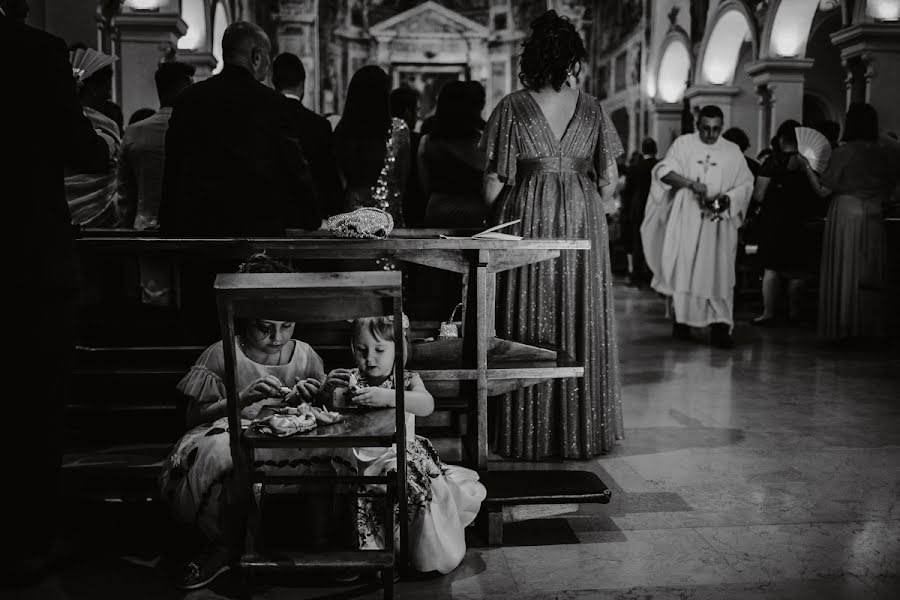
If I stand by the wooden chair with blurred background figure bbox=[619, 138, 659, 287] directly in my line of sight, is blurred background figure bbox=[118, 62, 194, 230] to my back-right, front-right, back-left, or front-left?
front-left

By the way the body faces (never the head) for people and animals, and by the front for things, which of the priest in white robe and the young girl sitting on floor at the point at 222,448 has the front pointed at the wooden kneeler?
the priest in white robe

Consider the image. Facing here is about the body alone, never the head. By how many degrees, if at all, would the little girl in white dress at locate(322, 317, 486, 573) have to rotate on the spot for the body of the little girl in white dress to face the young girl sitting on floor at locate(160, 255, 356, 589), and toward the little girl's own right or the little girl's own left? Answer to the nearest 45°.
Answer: approximately 45° to the little girl's own right

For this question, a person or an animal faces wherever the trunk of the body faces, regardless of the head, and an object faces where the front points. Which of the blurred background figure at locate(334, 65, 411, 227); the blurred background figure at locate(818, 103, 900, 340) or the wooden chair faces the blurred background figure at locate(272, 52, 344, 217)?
the wooden chair

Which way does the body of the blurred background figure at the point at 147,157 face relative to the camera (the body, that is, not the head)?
away from the camera

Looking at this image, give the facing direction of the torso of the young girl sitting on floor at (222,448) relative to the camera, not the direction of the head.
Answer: toward the camera

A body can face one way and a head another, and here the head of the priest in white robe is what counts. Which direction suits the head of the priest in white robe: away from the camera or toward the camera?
toward the camera

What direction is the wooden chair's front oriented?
away from the camera

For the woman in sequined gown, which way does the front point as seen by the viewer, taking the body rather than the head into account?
away from the camera

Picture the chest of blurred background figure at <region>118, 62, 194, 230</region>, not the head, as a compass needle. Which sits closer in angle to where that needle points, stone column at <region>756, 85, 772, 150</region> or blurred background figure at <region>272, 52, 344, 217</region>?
the stone column

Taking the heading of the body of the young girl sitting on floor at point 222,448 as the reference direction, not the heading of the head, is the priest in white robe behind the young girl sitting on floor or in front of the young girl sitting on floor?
behind

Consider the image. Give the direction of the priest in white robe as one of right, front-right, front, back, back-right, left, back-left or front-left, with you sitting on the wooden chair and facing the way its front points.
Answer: front-right

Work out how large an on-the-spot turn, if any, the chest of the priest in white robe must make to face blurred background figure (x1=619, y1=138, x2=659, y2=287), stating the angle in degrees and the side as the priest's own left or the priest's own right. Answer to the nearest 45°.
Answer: approximately 180°

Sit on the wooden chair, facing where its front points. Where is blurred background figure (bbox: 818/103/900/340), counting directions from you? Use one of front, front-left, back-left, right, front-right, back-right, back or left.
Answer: front-right

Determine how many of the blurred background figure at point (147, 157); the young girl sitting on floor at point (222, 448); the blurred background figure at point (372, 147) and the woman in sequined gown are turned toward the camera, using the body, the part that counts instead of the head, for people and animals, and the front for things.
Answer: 1

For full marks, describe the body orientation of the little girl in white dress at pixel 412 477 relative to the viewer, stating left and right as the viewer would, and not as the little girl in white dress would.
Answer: facing the viewer and to the left of the viewer

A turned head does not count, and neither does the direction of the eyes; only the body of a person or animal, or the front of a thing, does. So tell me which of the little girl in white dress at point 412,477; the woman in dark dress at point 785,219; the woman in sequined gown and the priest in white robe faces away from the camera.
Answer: the woman in sequined gown

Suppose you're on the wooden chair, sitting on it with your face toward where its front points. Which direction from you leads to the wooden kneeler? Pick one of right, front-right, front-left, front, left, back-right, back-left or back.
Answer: front-right
